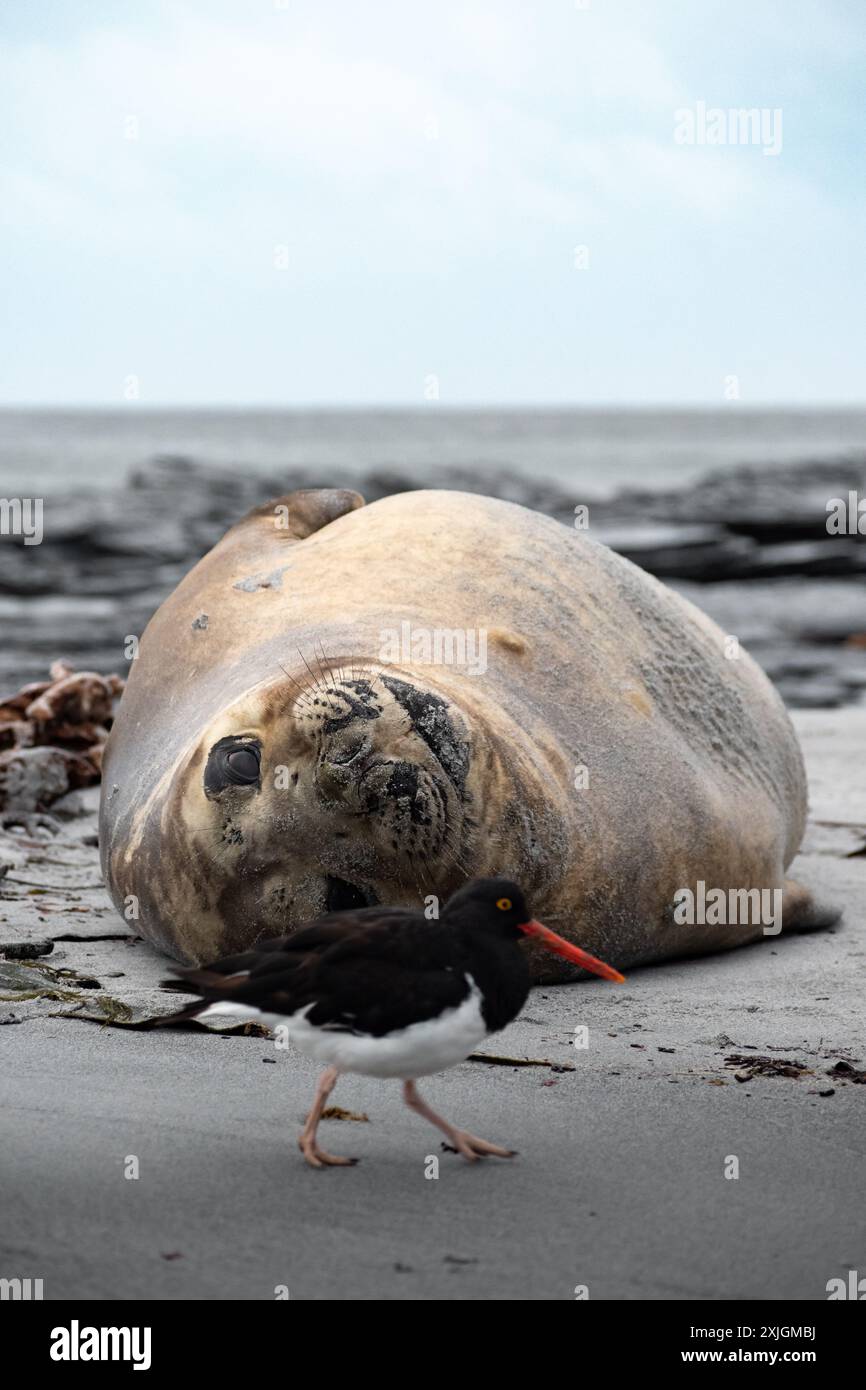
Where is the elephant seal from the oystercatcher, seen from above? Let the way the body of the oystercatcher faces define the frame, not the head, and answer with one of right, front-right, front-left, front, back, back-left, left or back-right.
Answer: left

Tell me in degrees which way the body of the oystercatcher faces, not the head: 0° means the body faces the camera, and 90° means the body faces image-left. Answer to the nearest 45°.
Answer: approximately 270°
